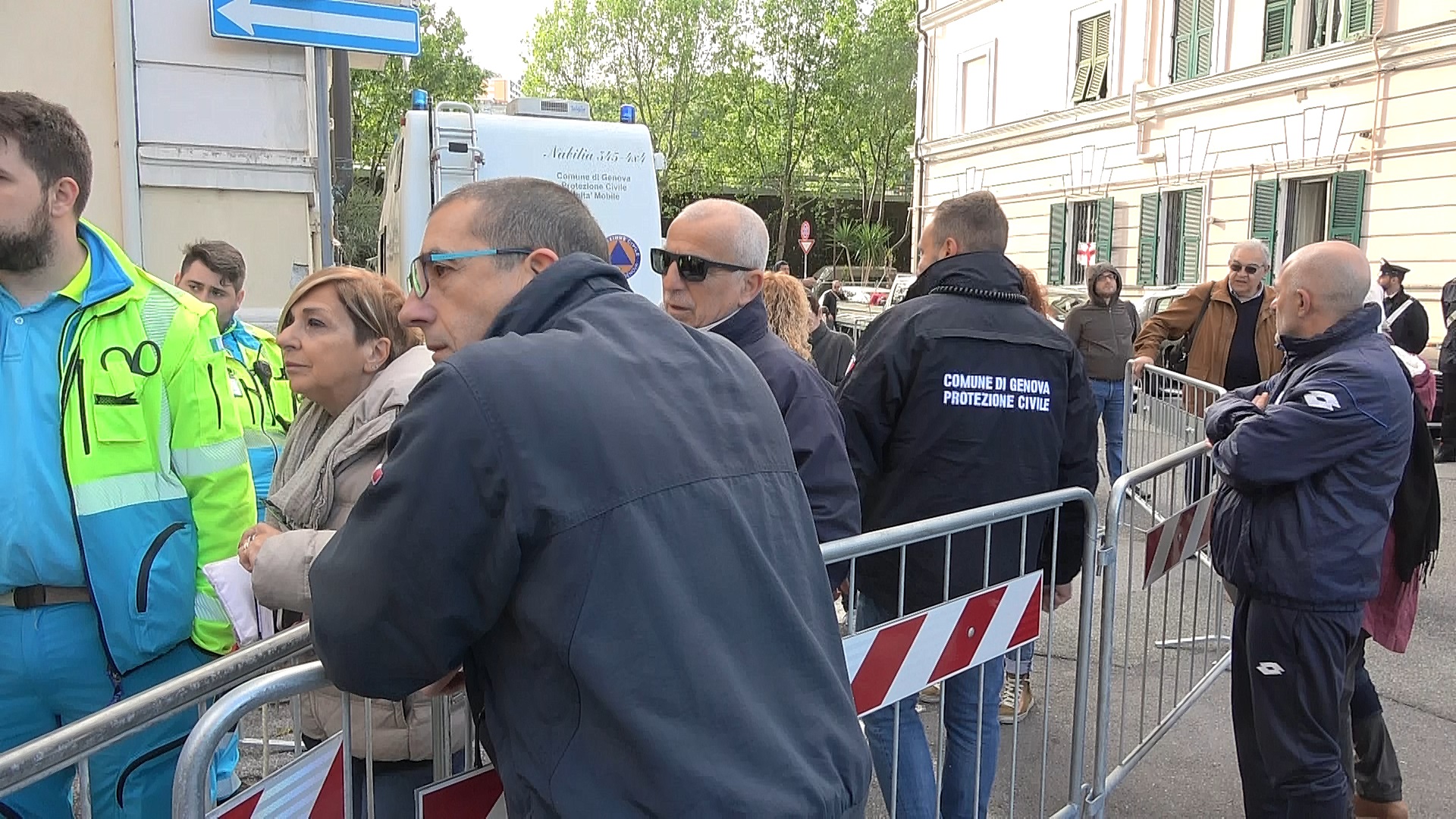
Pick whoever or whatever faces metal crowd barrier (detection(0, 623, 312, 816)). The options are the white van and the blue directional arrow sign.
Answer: the blue directional arrow sign

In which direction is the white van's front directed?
away from the camera

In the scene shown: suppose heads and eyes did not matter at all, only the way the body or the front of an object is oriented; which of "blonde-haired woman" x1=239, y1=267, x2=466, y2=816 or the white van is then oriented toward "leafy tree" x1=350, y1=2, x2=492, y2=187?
the white van

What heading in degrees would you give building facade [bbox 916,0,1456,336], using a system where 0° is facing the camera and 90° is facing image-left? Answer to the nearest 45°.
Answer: approximately 45°

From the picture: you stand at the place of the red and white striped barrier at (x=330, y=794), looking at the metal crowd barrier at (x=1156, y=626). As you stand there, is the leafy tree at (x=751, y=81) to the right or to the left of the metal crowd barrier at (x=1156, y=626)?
left

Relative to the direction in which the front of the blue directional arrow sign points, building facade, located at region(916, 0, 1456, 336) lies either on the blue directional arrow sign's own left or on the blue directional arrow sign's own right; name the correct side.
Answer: on the blue directional arrow sign's own left

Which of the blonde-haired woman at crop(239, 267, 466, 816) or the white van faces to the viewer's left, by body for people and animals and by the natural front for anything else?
the blonde-haired woman

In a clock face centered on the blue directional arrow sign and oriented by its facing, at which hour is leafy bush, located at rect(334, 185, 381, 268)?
The leafy bush is roughly at 6 o'clock from the blue directional arrow sign.

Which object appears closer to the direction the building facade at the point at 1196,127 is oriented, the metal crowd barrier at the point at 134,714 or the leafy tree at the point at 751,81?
the metal crowd barrier

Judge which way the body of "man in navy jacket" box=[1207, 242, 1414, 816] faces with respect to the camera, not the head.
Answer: to the viewer's left

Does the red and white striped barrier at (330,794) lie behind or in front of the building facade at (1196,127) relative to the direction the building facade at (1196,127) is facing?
in front

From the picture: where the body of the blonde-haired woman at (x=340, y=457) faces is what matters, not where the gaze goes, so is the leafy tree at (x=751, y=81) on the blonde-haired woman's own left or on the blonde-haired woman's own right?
on the blonde-haired woman's own right

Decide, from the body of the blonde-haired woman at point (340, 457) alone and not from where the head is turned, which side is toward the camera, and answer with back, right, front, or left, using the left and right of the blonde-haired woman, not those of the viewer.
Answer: left

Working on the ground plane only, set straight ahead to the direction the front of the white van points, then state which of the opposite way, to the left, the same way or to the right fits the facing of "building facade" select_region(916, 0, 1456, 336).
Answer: to the left
